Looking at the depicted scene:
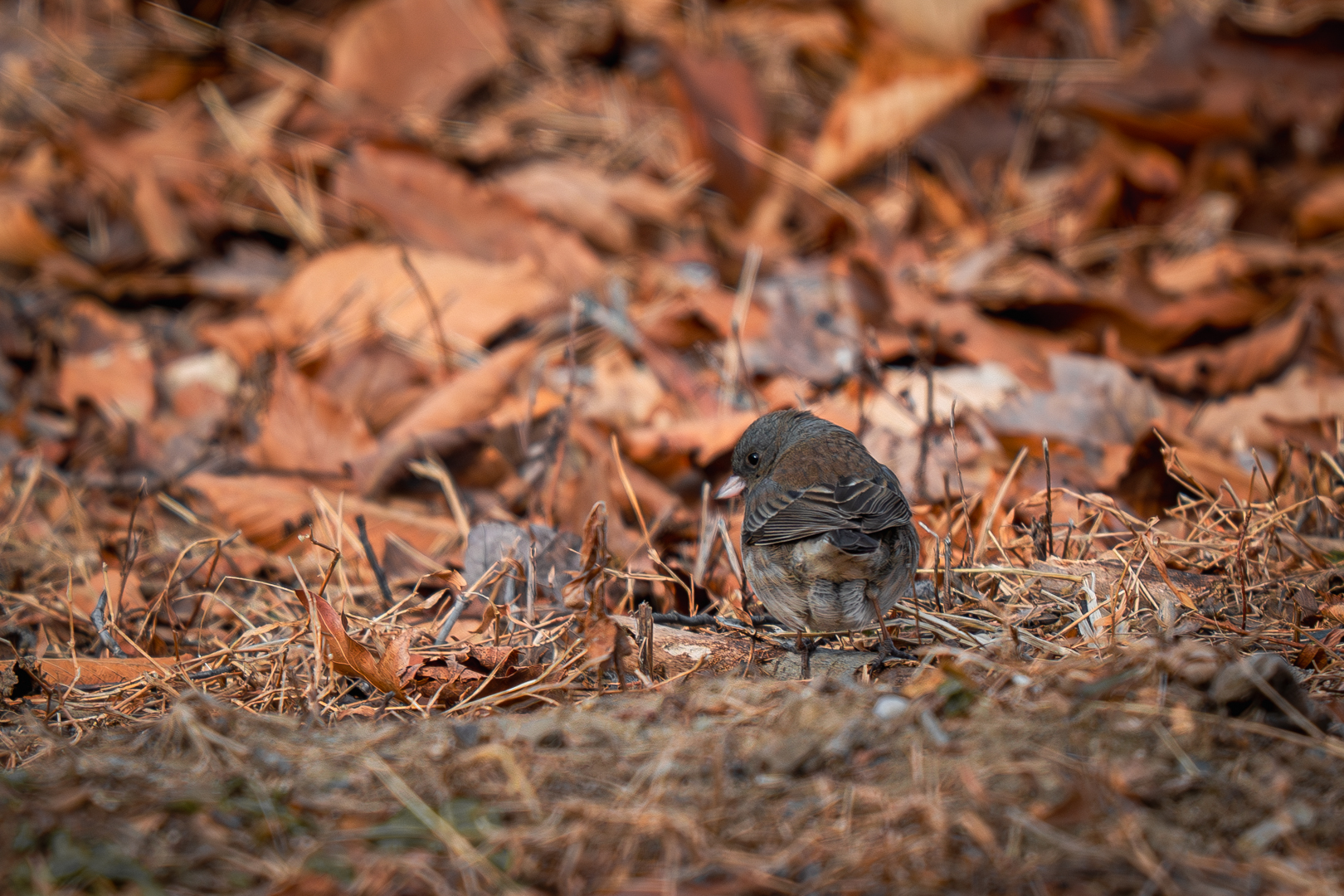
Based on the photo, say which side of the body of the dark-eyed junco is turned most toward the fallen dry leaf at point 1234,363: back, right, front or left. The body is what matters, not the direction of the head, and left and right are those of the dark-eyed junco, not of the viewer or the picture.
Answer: front

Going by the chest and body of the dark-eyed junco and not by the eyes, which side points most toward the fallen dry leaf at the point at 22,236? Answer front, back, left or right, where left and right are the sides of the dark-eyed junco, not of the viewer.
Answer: front

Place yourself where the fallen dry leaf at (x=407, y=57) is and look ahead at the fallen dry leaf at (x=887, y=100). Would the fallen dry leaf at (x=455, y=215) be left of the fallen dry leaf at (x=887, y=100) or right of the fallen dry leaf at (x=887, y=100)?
right

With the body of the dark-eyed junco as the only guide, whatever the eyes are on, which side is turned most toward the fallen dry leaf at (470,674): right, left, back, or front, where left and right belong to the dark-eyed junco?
left

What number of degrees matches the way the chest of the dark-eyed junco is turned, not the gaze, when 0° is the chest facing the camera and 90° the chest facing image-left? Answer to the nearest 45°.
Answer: approximately 135°

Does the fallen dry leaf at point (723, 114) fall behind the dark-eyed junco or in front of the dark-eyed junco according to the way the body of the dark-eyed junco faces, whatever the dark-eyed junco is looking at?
in front

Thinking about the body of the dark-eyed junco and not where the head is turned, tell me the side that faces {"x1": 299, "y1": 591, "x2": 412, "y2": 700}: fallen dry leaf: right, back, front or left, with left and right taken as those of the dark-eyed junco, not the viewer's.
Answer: left
